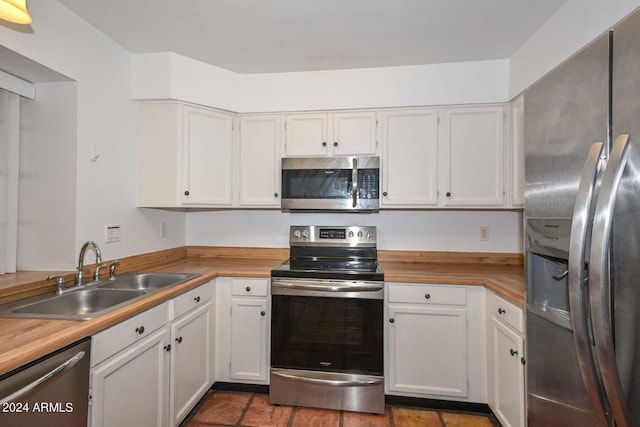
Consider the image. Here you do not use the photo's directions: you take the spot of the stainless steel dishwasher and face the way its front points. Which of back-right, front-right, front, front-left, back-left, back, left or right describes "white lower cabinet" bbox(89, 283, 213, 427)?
left

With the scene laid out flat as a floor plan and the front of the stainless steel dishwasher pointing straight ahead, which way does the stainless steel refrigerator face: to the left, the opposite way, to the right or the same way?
the opposite way

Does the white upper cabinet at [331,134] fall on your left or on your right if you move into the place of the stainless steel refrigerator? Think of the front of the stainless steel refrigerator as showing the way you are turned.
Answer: on your right

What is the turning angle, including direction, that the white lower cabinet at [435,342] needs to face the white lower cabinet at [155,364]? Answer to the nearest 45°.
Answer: approximately 45° to its right

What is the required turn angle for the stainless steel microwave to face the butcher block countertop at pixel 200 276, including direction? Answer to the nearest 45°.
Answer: approximately 90° to its right

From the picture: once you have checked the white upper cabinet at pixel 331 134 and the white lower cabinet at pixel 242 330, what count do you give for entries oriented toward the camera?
2

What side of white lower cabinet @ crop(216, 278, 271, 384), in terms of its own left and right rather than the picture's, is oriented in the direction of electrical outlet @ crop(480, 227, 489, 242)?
left

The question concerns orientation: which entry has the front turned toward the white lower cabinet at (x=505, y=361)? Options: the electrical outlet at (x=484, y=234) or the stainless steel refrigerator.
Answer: the electrical outlet
